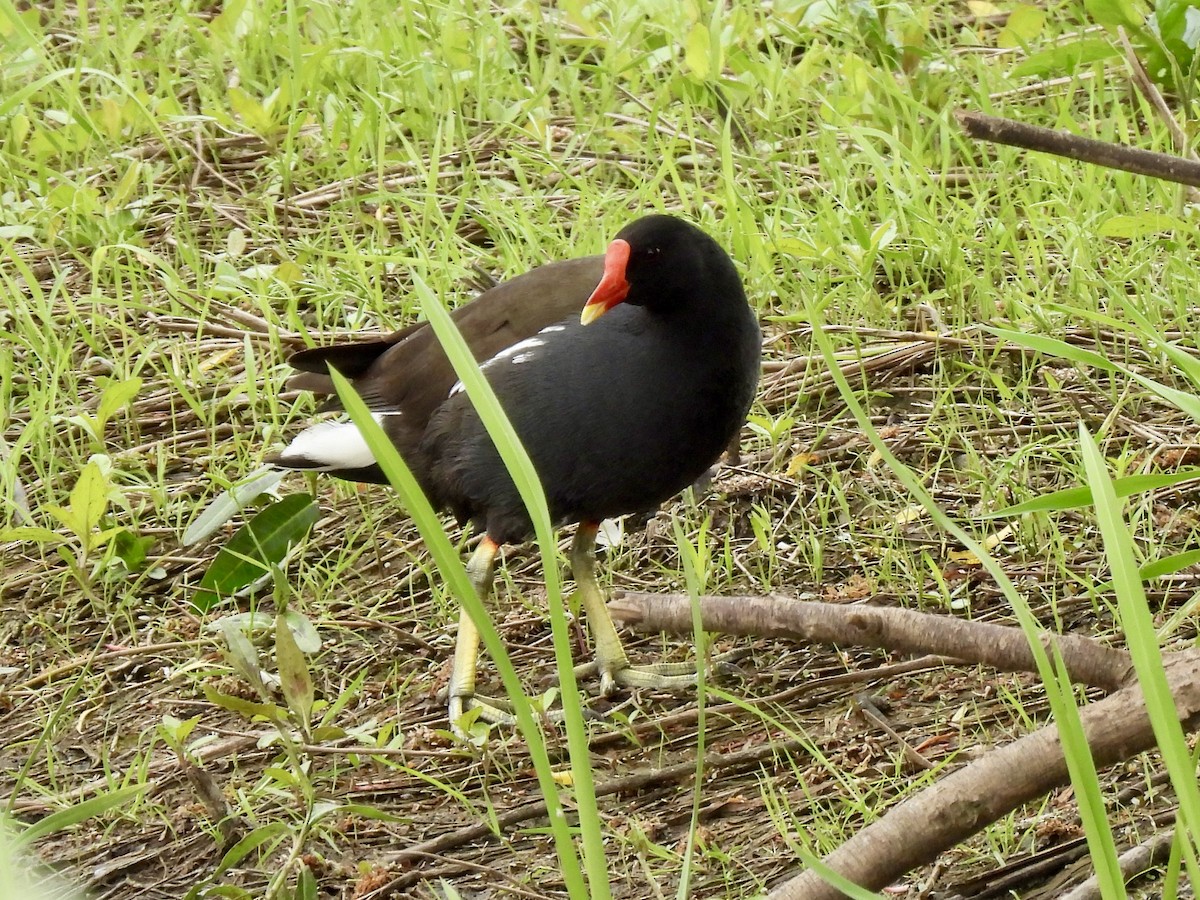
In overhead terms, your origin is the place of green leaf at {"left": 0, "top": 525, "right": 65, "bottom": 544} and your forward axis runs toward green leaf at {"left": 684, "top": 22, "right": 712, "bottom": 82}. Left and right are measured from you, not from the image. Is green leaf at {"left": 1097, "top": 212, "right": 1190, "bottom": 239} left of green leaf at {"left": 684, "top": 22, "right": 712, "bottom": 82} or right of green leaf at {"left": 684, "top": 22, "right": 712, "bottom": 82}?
right

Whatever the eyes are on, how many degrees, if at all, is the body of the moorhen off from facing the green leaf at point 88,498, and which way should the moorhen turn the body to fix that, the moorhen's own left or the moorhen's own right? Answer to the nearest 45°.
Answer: approximately 180°

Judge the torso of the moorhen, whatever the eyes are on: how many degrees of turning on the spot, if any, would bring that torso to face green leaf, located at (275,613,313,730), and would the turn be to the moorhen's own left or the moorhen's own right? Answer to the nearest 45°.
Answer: approximately 135° to the moorhen's own right

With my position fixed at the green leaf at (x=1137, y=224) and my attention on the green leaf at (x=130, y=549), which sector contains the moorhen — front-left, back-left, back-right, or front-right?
front-left

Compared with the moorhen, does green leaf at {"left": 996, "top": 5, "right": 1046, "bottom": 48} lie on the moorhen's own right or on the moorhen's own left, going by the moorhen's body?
on the moorhen's own left

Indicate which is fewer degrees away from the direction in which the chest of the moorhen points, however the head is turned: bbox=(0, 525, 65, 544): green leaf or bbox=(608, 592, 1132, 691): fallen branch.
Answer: the fallen branch

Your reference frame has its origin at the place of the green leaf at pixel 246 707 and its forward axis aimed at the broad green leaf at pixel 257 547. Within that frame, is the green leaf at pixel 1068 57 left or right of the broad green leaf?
right

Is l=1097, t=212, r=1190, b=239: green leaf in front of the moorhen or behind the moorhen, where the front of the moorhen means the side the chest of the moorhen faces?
in front

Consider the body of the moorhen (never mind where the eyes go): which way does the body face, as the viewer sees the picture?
to the viewer's right

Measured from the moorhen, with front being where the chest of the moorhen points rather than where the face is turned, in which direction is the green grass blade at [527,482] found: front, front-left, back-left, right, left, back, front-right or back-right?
right

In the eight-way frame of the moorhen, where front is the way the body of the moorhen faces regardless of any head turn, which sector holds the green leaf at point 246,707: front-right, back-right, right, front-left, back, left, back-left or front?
back-right
